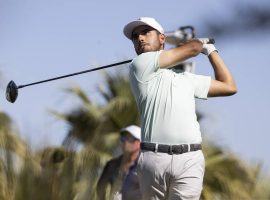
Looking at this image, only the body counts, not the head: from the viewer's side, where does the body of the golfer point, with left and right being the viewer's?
facing the viewer

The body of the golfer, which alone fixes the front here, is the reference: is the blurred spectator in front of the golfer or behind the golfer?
behind

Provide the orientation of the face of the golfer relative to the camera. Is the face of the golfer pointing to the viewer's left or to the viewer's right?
to the viewer's left
